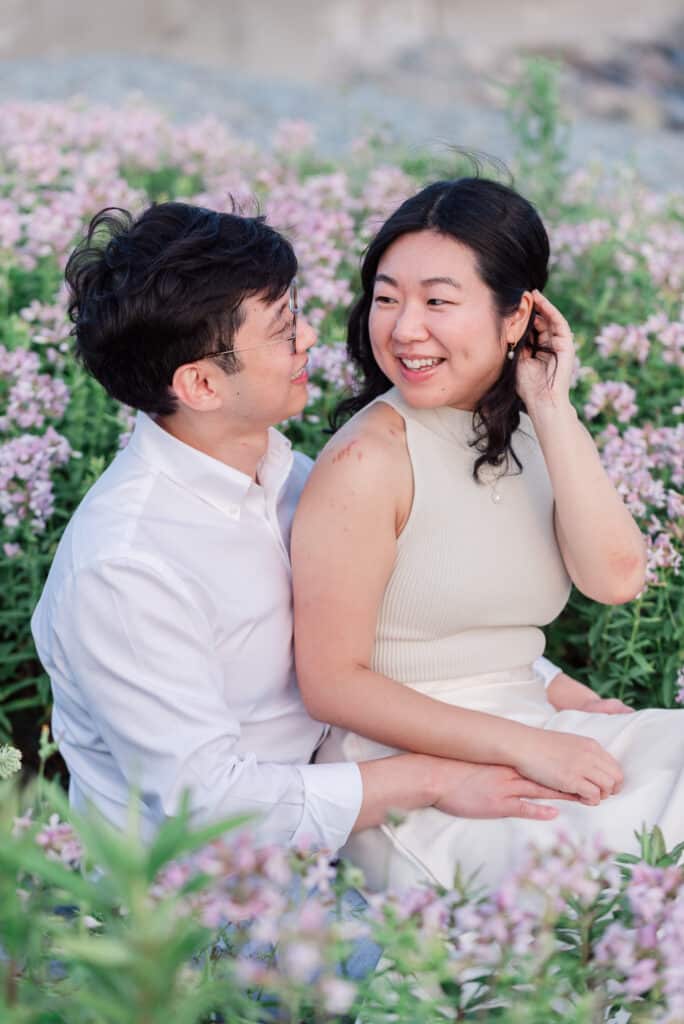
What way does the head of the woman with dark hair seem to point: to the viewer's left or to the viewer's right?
to the viewer's left

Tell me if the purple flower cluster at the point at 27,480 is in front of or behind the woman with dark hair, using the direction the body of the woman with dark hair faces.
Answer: behind

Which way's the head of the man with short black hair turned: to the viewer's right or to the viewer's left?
to the viewer's right

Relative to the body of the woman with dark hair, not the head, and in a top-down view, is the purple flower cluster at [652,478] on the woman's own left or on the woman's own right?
on the woman's own left

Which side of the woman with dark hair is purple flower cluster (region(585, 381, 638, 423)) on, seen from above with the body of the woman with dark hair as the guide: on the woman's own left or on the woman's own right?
on the woman's own left

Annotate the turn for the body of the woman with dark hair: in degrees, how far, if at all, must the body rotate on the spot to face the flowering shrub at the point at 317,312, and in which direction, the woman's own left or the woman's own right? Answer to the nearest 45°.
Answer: approximately 135° to the woman's own left

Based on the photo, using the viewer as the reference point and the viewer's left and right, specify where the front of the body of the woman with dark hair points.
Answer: facing the viewer and to the right of the viewer

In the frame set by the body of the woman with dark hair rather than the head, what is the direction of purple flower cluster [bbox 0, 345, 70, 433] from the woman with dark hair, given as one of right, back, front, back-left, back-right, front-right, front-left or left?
back

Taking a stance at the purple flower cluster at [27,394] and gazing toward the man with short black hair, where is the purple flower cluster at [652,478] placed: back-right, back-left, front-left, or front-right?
front-left
